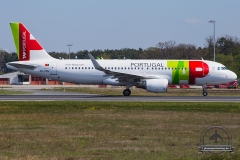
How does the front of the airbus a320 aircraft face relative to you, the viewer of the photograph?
facing to the right of the viewer
